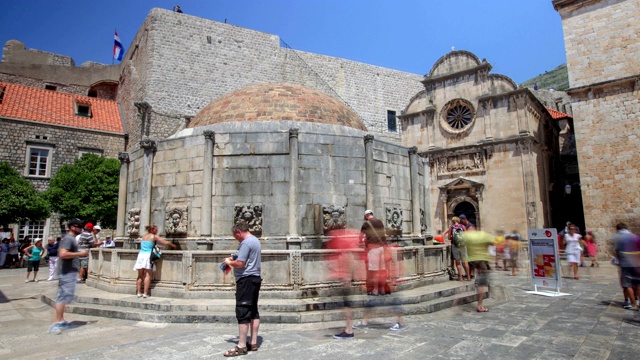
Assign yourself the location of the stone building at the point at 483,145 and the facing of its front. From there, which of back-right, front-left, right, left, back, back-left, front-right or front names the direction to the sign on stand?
front-left

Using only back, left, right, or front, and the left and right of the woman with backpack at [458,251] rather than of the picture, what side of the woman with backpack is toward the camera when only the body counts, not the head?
back

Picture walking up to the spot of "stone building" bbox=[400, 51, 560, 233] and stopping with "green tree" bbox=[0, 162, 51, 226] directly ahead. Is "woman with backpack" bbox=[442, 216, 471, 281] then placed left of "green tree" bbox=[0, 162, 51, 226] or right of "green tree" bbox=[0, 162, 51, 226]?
left

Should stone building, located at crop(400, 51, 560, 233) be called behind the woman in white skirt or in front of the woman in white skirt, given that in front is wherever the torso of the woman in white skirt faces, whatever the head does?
in front

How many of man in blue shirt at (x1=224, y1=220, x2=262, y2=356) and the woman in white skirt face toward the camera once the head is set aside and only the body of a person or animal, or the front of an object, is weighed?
0

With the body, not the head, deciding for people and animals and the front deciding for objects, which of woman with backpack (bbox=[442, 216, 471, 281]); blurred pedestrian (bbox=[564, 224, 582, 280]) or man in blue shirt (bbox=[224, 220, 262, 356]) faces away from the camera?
the woman with backpack

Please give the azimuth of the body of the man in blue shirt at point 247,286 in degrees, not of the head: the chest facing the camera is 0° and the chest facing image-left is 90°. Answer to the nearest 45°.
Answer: approximately 90°

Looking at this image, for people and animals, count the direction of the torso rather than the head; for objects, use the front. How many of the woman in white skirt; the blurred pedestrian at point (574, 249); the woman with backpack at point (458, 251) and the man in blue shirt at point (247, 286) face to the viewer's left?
1

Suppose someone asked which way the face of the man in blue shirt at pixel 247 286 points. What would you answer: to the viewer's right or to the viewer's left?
to the viewer's left

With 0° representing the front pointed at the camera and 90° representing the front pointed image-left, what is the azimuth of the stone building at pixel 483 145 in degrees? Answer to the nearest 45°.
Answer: approximately 45°

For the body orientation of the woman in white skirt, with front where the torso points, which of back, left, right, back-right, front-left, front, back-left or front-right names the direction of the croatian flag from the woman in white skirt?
front-left

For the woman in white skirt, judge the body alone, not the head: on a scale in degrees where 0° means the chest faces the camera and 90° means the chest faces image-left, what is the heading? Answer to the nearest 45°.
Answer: approximately 225°

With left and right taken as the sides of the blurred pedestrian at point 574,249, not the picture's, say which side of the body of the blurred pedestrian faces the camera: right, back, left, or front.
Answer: front

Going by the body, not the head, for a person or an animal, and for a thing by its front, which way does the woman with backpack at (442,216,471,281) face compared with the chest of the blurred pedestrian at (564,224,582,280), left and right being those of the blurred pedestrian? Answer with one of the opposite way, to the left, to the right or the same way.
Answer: the opposite way

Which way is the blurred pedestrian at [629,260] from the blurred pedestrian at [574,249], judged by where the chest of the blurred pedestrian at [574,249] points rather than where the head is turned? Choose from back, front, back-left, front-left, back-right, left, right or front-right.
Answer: front

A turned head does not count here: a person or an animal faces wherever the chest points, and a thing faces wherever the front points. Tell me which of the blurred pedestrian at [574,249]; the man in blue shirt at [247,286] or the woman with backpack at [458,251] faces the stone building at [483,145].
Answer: the woman with backpack

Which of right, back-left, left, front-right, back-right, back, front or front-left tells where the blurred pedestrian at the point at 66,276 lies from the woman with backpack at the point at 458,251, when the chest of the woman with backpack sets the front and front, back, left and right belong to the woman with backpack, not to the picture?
back-left
